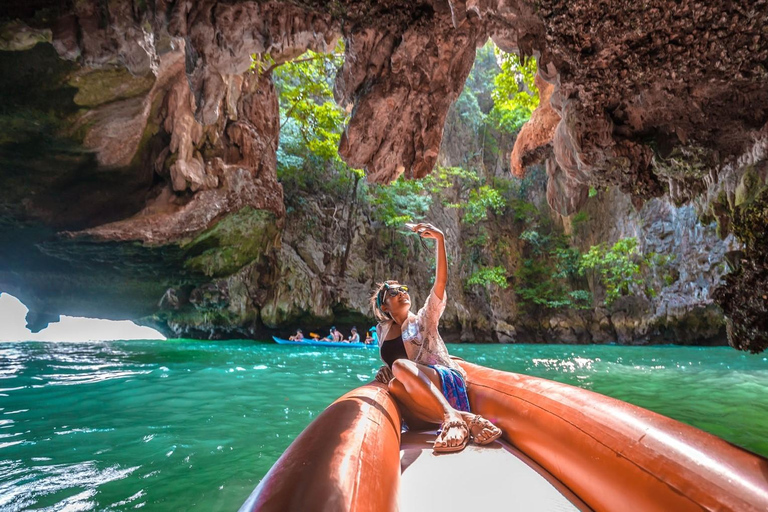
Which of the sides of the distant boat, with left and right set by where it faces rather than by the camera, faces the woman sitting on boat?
left

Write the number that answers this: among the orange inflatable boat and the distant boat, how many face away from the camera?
1

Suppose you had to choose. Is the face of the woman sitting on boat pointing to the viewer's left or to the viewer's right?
to the viewer's right

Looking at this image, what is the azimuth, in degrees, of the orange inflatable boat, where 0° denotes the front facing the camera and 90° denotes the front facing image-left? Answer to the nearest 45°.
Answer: approximately 180°

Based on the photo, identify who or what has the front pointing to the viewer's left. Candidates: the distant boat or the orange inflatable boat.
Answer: the distant boat

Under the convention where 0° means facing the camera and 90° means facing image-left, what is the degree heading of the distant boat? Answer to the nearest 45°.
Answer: approximately 90°

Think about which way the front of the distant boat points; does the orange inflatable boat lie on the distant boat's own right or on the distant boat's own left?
on the distant boat's own left
